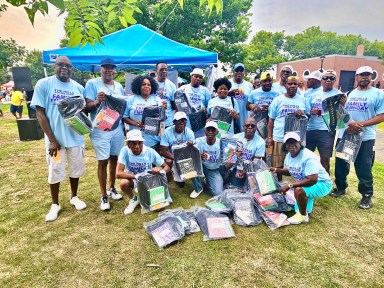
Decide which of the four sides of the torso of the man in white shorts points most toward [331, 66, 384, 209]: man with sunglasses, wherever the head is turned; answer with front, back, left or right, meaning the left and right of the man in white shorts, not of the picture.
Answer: left

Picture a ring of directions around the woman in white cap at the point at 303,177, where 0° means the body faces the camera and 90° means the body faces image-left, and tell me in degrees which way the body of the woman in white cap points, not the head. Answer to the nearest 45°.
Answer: approximately 45°

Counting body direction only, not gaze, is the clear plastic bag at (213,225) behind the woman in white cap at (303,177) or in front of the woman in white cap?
in front

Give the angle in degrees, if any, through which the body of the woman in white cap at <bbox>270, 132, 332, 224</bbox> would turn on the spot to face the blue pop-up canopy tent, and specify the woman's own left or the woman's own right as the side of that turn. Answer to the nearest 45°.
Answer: approximately 90° to the woman's own right

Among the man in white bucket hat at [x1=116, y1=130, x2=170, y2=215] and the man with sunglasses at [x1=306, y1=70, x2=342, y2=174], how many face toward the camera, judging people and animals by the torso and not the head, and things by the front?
2

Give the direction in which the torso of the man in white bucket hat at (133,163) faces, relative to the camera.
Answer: toward the camera

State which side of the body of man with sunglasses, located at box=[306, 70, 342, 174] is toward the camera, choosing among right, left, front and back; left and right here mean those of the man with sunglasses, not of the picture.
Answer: front

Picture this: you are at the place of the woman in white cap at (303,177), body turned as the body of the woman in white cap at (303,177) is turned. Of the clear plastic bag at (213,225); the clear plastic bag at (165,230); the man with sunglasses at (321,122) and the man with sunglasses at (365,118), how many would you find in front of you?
2

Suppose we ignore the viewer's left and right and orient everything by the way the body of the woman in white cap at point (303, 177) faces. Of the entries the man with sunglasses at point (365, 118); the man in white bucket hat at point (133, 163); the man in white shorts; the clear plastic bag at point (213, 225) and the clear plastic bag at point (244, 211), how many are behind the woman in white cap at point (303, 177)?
1

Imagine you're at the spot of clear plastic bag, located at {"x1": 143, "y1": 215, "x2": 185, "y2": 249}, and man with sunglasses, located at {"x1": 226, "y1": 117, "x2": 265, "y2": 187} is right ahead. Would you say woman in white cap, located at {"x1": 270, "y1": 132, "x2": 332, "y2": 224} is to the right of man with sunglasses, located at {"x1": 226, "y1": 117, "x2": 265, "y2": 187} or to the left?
right

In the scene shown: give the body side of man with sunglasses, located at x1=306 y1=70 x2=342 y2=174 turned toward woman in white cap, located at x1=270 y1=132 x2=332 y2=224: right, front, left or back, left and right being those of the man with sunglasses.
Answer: front
